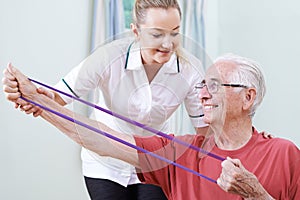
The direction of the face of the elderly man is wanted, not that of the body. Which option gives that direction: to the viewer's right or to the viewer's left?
to the viewer's left

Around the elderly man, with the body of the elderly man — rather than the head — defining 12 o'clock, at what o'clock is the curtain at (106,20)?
The curtain is roughly at 4 o'clock from the elderly man.

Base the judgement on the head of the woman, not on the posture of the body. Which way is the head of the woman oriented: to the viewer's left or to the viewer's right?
to the viewer's right

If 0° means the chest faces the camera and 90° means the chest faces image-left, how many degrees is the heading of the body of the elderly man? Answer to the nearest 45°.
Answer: approximately 45°
